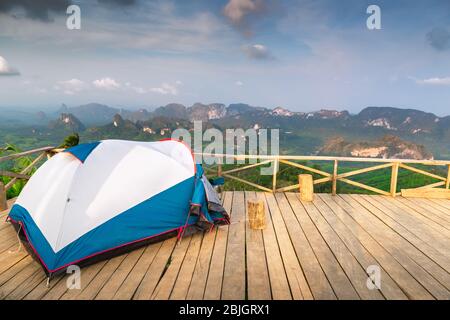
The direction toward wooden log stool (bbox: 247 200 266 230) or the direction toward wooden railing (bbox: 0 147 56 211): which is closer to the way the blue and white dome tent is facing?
the wooden log stool

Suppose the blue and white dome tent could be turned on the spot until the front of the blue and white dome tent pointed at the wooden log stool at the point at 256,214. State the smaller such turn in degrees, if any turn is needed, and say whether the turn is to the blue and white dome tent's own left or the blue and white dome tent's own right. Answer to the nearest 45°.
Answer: approximately 45° to the blue and white dome tent's own right

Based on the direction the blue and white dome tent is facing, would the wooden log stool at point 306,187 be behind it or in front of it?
in front

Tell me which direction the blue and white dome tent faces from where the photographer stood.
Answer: facing away from the viewer and to the right of the viewer

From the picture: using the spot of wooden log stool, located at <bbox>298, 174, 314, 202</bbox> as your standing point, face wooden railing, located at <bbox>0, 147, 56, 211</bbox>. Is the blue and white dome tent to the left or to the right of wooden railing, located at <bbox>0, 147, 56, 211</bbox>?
left

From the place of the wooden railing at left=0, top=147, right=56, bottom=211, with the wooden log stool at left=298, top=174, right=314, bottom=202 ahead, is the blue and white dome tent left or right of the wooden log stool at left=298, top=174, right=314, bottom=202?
right

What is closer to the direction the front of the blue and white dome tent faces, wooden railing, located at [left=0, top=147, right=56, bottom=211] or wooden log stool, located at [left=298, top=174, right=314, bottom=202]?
the wooden log stool

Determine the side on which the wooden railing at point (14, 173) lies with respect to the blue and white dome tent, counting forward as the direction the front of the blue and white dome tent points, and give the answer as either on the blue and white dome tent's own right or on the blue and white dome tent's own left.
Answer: on the blue and white dome tent's own left
